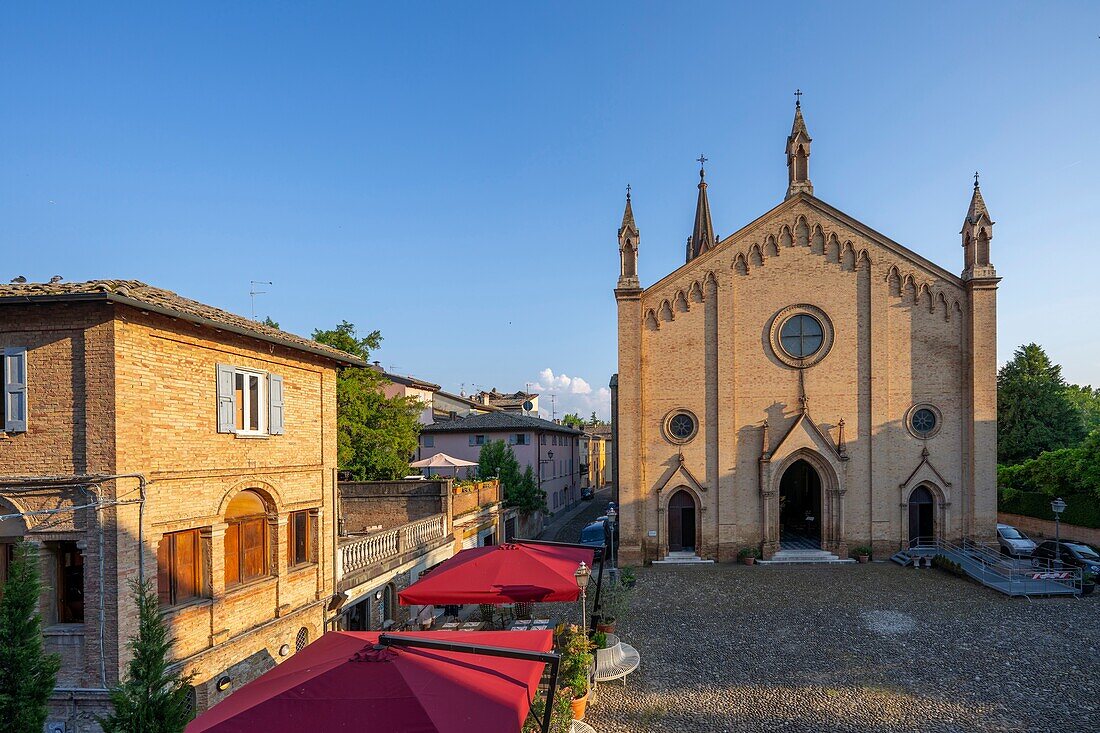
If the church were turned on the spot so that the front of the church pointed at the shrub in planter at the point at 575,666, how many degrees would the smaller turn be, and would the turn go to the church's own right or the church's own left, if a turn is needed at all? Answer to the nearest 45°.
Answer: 0° — it already faces it

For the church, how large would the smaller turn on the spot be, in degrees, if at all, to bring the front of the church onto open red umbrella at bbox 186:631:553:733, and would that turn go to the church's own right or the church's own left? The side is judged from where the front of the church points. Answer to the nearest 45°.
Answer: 0° — it already faces it

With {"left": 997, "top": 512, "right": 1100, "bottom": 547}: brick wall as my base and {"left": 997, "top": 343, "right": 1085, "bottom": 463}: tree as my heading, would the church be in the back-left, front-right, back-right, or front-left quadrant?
back-left

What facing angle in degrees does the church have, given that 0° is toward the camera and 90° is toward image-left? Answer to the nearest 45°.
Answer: approximately 0°

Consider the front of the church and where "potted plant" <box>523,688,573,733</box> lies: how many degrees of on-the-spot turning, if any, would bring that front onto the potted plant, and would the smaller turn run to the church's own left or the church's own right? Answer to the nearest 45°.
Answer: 0° — it already faces it

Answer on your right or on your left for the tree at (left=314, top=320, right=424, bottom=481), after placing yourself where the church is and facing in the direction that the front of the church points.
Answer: on your right

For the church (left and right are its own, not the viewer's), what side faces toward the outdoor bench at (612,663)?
front
